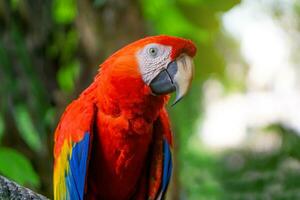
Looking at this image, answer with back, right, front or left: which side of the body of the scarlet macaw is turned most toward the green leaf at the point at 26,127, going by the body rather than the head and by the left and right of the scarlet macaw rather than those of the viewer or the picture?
back

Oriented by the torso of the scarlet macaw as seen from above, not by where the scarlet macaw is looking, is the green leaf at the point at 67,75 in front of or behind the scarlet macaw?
behind

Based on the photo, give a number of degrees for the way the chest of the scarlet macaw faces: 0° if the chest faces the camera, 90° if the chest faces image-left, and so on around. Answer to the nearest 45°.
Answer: approximately 315°

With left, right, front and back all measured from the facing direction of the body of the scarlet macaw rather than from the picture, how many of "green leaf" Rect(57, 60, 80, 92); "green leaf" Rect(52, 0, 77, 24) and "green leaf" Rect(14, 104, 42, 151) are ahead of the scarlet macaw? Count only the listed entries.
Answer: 0

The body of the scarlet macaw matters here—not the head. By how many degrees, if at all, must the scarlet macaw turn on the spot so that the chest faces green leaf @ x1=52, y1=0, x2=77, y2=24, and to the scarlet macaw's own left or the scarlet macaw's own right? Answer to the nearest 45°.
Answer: approximately 135° to the scarlet macaw's own left
